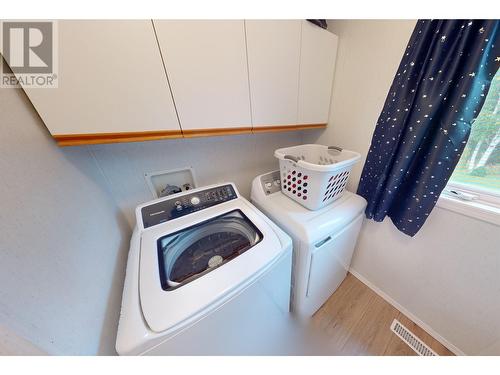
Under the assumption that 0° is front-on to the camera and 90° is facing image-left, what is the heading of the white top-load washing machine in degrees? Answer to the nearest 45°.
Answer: approximately 315°

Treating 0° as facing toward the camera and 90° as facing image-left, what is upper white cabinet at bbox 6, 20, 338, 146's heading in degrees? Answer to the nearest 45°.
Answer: approximately 315°

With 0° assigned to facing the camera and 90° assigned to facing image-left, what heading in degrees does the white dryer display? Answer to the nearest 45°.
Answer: approximately 315°

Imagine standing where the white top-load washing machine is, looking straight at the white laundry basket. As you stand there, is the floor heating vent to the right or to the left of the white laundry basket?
right

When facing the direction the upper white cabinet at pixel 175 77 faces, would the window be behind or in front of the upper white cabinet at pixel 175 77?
in front

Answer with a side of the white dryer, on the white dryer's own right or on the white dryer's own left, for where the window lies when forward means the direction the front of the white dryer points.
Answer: on the white dryer's own left

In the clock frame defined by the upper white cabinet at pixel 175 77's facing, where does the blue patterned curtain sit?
The blue patterned curtain is roughly at 11 o'clock from the upper white cabinet.
